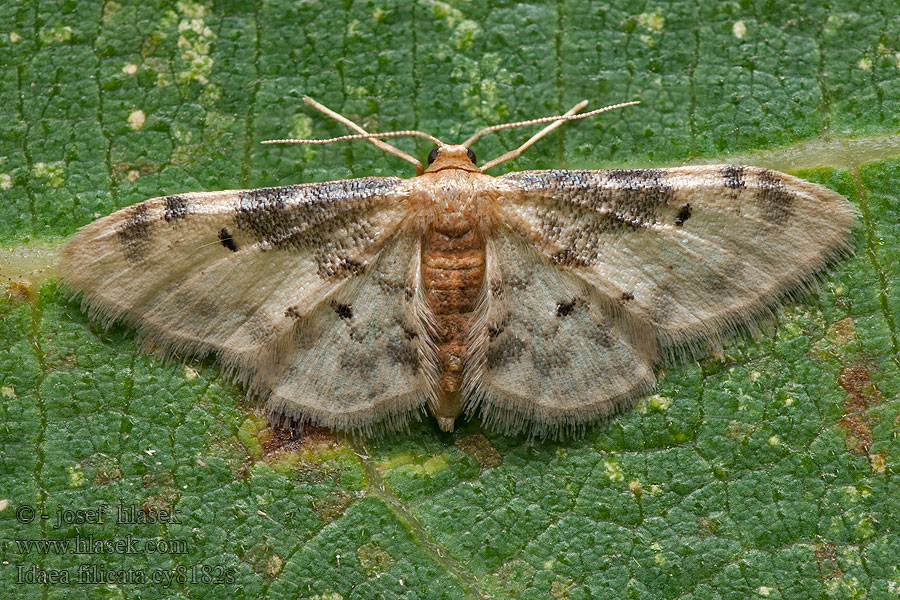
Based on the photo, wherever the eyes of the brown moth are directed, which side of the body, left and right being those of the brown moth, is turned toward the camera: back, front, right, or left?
back
